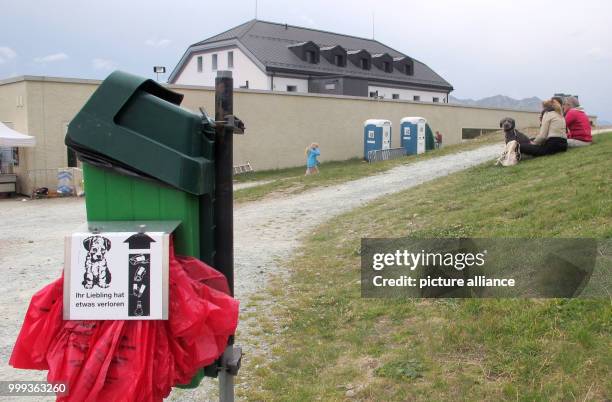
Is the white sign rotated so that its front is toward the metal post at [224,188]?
no

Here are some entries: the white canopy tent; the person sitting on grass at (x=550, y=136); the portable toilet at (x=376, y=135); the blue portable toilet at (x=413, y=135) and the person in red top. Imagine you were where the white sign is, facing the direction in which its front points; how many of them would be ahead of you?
0

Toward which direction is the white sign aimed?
toward the camera

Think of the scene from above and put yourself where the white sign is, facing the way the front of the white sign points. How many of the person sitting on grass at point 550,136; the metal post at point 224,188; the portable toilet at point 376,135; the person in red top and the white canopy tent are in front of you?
0

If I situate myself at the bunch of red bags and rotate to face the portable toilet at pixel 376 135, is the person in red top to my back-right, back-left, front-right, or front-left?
front-right

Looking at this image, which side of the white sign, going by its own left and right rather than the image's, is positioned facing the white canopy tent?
back

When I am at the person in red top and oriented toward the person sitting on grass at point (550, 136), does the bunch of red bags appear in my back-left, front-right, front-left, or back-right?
front-left

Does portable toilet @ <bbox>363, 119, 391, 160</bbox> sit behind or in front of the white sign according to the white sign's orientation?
behind

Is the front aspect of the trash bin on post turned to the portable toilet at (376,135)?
no
